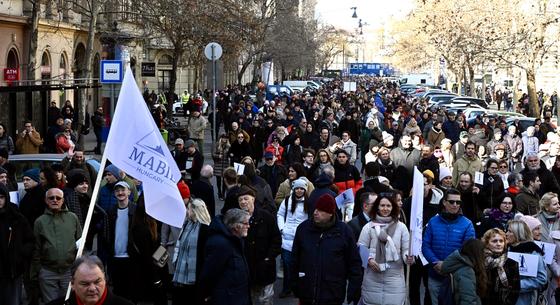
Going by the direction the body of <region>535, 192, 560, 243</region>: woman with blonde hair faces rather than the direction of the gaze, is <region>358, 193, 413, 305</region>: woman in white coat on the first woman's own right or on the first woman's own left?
on the first woman's own right

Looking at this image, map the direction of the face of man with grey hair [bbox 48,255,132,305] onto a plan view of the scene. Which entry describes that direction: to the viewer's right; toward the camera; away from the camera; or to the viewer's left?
toward the camera

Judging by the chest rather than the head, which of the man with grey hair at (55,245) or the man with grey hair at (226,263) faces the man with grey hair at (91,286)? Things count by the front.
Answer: the man with grey hair at (55,245)

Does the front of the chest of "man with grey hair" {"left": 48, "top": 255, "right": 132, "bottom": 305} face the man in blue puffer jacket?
no

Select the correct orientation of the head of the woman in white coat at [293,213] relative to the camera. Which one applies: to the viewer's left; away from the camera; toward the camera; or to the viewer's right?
toward the camera

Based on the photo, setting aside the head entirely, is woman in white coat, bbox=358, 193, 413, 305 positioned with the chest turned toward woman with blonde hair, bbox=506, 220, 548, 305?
no

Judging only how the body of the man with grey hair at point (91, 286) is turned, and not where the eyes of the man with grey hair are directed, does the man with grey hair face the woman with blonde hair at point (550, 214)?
no

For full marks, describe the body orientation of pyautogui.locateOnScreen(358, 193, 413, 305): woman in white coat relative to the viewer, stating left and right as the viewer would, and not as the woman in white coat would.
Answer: facing the viewer

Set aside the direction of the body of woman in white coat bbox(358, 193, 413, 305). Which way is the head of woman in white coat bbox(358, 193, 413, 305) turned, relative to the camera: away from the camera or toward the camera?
toward the camera

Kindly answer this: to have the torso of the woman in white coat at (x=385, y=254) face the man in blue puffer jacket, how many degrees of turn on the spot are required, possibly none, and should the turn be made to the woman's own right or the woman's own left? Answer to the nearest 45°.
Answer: approximately 135° to the woman's own left

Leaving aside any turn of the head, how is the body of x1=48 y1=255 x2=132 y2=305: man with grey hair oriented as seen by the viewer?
toward the camera

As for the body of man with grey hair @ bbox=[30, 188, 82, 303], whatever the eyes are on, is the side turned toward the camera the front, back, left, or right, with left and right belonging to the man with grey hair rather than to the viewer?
front

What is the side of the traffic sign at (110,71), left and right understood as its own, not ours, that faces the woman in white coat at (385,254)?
front
